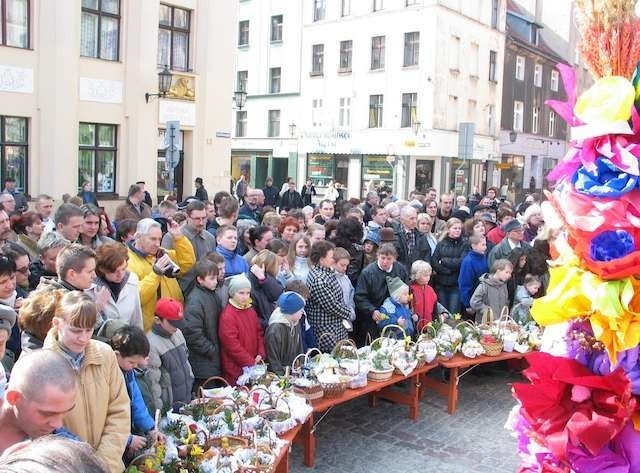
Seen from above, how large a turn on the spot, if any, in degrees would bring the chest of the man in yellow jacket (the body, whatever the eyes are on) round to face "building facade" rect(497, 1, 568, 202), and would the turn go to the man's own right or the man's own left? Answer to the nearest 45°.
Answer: approximately 90° to the man's own left

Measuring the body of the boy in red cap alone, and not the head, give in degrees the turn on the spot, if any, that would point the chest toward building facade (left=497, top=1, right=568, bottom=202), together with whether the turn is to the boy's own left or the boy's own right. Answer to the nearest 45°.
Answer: approximately 90° to the boy's own left

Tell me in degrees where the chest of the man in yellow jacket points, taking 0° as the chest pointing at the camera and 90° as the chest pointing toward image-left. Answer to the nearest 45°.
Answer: approximately 315°

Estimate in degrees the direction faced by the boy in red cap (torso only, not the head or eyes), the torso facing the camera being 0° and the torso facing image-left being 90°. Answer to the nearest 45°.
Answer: approximately 315°

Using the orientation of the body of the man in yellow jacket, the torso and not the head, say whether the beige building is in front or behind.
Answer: behind

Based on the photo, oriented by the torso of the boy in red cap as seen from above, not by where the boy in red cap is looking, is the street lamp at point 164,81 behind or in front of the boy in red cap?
behind

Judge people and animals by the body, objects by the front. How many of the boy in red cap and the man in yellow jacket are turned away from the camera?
0

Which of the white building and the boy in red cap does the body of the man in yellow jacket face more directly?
the boy in red cap

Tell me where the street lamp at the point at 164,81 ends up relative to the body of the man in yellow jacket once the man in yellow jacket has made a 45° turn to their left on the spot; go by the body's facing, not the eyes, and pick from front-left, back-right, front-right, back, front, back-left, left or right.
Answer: left

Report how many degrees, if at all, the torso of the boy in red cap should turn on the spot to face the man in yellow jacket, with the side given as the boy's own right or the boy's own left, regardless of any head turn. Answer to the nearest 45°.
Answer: approximately 135° to the boy's own left

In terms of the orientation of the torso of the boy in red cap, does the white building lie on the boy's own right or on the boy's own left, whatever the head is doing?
on the boy's own left
